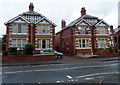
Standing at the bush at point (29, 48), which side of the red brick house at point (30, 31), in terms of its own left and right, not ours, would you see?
front

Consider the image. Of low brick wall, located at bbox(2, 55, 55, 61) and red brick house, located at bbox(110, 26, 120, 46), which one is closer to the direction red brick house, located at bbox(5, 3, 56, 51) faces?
the low brick wall

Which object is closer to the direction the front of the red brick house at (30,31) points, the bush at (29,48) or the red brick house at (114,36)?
the bush

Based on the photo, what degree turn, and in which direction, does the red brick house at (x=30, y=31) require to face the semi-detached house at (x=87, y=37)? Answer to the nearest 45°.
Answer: approximately 90° to its left

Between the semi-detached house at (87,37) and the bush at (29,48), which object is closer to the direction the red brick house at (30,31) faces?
the bush

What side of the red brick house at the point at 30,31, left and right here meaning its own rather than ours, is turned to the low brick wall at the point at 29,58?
front

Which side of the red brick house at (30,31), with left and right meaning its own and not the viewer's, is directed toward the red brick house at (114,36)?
left

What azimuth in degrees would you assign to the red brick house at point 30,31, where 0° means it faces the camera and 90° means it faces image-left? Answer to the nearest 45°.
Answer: approximately 0°
